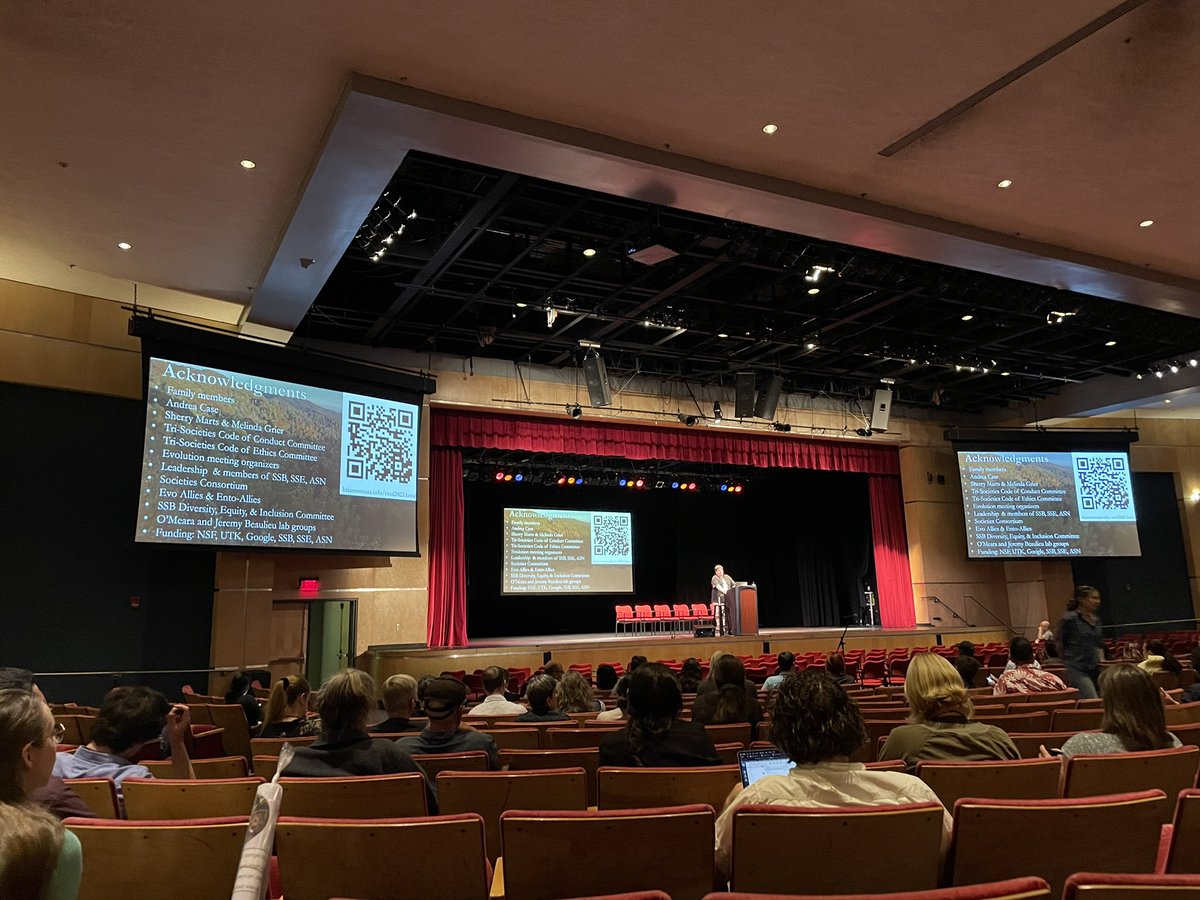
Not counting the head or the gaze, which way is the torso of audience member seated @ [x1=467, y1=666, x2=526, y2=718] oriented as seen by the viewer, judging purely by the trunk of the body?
away from the camera

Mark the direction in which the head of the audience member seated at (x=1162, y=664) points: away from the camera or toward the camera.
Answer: away from the camera

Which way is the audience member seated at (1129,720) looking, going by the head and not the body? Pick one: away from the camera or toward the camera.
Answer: away from the camera

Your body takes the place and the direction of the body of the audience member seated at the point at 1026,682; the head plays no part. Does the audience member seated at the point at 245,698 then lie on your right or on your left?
on your left

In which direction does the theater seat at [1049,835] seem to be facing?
away from the camera

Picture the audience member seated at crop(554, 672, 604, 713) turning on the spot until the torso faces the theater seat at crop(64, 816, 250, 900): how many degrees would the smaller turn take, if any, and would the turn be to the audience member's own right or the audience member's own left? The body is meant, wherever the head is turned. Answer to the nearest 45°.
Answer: approximately 180°

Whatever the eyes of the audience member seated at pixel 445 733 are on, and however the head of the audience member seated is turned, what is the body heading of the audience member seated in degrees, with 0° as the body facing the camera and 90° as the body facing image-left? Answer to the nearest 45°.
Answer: approximately 180°

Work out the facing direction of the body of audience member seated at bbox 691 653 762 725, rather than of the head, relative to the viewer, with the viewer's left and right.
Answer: facing away from the viewer

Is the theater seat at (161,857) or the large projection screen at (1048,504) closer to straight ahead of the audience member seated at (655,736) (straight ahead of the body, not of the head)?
the large projection screen

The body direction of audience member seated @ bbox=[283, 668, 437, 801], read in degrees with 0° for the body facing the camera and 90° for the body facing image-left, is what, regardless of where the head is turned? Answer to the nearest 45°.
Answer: approximately 180°

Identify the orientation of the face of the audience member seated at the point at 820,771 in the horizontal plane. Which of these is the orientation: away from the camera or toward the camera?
away from the camera

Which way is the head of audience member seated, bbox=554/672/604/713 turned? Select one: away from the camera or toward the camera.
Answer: away from the camera

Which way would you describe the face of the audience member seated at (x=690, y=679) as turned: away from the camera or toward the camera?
away from the camera

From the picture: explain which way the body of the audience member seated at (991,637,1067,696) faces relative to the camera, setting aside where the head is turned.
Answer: away from the camera
